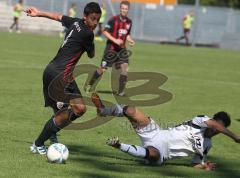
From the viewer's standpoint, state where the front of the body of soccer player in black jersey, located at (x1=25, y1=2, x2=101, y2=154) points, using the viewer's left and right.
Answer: facing to the right of the viewer

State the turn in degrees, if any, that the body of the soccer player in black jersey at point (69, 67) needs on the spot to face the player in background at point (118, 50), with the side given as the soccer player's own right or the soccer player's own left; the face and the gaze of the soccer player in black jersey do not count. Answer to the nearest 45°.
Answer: approximately 90° to the soccer player's own left

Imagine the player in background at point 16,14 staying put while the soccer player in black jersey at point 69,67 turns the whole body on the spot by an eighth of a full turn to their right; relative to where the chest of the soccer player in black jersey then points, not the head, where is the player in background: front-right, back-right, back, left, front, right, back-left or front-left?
back-left
